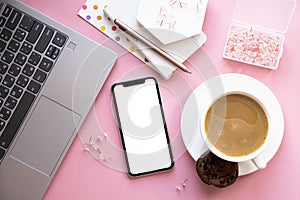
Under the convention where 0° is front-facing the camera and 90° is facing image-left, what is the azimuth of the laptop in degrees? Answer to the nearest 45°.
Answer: approximately 315°

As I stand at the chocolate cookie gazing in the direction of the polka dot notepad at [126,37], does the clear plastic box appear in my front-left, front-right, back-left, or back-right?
front-right

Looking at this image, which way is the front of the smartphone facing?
toward the camera

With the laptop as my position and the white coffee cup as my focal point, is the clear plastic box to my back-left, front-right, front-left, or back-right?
front-left

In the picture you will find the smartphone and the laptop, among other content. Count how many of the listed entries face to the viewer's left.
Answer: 0
